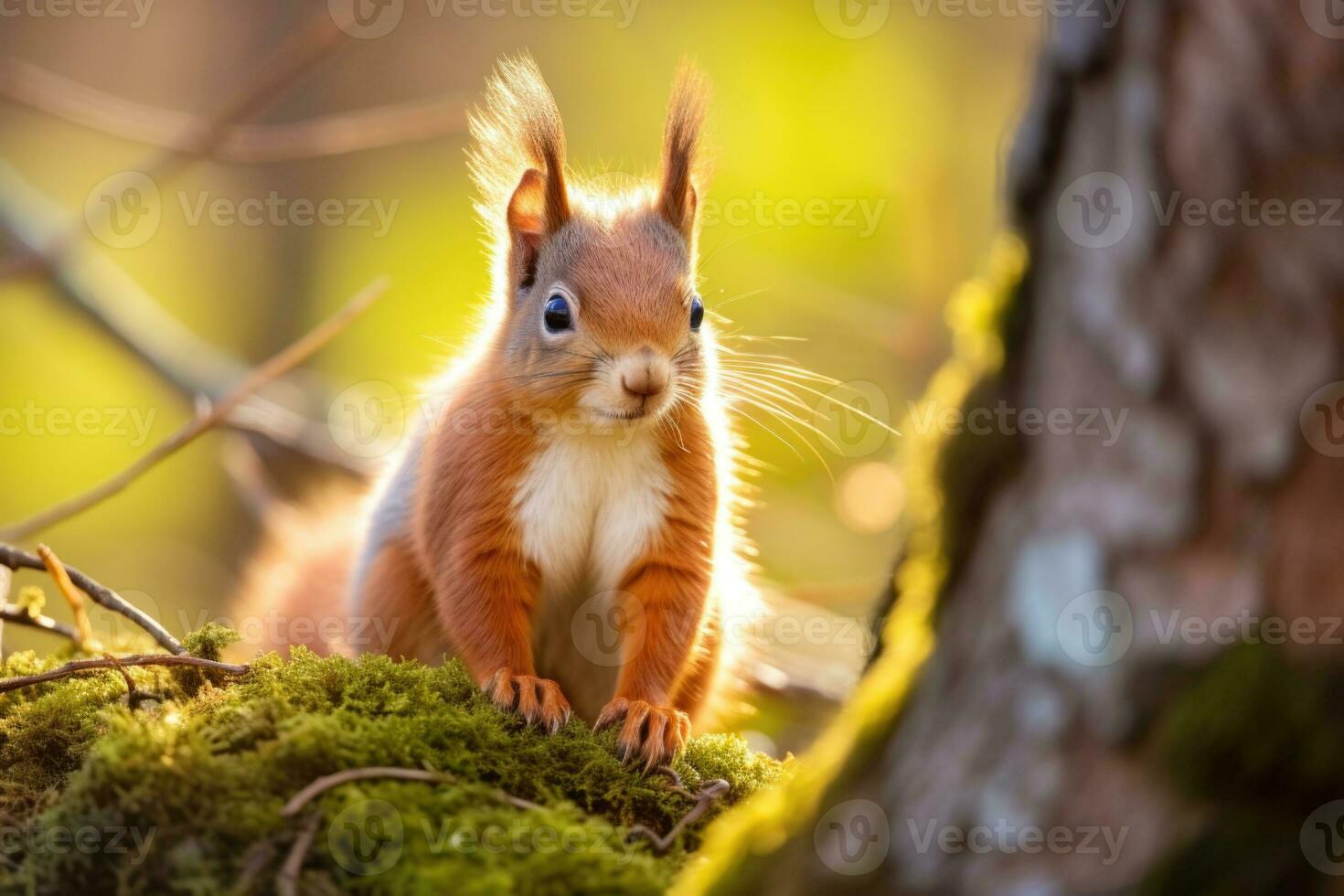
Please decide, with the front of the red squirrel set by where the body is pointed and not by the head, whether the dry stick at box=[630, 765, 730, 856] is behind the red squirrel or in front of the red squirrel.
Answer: in front

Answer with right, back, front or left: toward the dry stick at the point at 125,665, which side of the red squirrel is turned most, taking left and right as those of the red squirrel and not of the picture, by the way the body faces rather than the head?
right

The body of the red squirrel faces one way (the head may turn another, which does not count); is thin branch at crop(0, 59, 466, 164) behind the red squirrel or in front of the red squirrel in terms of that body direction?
behind

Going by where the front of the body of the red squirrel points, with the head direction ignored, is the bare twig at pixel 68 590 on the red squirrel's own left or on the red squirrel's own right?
on the red squirrel's own right

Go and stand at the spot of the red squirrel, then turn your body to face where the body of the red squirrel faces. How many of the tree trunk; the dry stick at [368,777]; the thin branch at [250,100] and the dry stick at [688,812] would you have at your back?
1

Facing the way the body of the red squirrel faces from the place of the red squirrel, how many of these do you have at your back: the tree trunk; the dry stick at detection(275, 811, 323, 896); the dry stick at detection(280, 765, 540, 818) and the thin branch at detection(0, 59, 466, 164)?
1

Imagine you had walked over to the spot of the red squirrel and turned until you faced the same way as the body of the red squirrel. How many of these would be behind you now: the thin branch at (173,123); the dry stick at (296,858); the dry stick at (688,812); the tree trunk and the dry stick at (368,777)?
1

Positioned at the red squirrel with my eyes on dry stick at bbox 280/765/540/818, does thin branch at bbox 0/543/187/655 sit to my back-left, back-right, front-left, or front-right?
front-right

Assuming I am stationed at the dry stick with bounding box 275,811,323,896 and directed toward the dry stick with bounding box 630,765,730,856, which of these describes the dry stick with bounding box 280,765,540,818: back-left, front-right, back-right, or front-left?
front-left

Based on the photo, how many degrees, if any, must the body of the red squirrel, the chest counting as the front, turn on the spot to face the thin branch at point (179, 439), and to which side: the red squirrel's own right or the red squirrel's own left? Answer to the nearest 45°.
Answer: approximately 135° to the red squirrel's own right

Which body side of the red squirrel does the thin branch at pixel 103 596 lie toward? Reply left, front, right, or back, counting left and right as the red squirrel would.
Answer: right

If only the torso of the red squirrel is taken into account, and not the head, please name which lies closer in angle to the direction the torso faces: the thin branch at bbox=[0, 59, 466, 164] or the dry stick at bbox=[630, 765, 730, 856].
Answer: the dry stick

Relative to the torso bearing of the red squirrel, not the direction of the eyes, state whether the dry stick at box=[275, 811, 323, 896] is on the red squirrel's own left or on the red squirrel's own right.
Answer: on the red squirrel's own right

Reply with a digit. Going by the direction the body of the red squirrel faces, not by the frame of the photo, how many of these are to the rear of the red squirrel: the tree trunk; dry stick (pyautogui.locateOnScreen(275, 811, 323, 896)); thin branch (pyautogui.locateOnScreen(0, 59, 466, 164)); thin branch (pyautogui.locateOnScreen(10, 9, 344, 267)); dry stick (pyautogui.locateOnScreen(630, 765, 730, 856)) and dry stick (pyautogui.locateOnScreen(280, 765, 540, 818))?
2

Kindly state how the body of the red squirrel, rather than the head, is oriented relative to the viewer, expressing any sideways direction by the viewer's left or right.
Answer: facing the viewer and to the right of the viewer

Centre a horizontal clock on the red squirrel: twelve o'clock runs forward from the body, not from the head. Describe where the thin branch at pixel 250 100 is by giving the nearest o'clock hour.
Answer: The thin branch is roughly at 6 o'clock from the red squirrel.

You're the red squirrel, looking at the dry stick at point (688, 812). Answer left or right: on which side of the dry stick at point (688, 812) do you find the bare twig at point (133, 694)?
right
